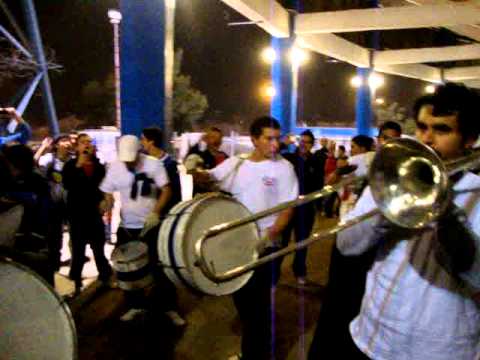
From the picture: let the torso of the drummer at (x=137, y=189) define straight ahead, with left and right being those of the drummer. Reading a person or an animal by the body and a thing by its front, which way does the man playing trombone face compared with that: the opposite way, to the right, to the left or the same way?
to the right

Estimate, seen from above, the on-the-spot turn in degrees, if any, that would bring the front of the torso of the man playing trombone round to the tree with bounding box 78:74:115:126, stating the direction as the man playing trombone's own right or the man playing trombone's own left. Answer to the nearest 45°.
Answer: approximately 90° to the man playing trombone's own right

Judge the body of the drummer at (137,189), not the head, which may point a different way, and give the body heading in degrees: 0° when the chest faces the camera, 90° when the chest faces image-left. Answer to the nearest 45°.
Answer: approximately 0°

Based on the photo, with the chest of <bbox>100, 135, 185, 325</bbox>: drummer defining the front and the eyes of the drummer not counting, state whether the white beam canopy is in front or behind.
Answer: behind

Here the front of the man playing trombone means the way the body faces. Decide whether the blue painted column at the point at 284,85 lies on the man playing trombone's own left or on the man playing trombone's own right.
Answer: on the man playing trombone's own right

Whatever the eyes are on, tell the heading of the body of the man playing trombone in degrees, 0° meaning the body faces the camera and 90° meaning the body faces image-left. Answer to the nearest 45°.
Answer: approximately 45°

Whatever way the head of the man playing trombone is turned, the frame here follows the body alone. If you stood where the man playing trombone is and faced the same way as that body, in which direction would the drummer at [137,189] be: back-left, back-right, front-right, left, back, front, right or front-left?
right

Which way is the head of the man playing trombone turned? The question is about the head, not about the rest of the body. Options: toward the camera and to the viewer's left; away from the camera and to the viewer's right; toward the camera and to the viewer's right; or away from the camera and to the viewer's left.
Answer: toward the camera and to the viewer's left

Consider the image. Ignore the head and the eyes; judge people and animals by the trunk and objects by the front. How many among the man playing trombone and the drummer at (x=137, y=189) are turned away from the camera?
0

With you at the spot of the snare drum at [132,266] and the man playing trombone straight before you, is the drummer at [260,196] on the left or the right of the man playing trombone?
left

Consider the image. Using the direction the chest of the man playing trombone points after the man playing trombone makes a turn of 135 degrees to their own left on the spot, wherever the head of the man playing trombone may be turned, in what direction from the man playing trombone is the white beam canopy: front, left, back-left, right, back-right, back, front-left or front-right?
left

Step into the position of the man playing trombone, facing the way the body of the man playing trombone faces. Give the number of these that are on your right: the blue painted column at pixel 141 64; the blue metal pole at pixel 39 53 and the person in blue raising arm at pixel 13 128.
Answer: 3

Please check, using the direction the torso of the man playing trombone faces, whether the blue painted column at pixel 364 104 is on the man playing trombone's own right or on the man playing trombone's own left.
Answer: on the man playing trombone's own right

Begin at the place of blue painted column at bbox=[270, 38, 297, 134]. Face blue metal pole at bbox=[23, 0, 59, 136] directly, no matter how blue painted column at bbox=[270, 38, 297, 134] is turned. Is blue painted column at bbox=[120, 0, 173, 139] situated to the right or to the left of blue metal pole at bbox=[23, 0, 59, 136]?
left
